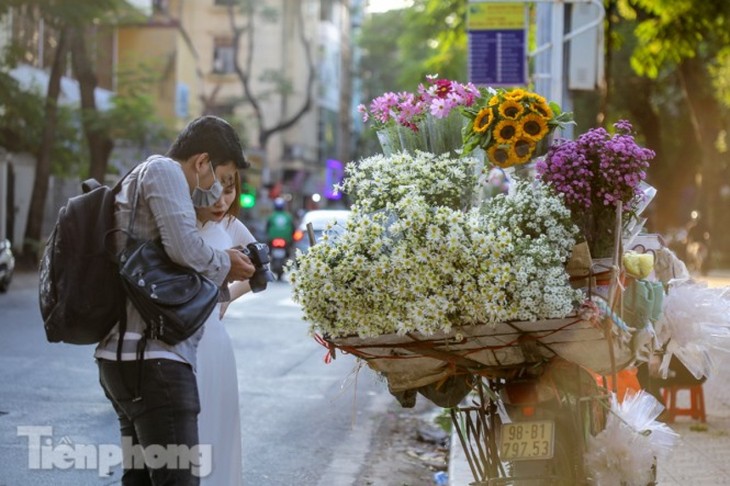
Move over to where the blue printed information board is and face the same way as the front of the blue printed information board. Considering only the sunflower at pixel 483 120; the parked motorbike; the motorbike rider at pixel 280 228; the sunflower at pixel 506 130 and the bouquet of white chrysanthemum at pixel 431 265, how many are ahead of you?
4

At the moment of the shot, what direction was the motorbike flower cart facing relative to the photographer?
facing away from the viewer

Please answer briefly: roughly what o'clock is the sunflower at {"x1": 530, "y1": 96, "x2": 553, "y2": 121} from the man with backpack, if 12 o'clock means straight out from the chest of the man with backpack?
The sunflower is roughly at 11 o'clock from the man with backpack.

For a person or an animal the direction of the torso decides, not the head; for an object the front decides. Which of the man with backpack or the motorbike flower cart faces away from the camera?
the motorbike flower cart

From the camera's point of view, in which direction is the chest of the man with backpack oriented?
to the viewer's right

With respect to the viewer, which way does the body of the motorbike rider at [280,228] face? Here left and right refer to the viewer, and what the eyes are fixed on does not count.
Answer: facing away from the viewer

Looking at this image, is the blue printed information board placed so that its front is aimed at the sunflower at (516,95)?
yes

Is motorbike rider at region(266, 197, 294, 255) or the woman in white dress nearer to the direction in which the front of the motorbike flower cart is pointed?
the motorbike rider
